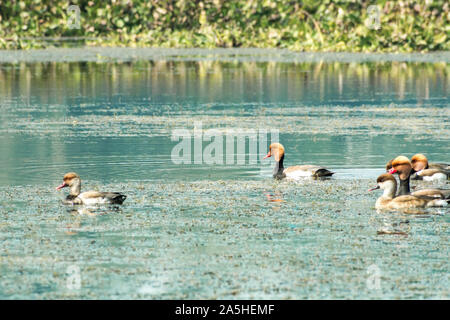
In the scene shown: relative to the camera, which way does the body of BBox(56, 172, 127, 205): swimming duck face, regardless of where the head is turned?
to the viewer's left

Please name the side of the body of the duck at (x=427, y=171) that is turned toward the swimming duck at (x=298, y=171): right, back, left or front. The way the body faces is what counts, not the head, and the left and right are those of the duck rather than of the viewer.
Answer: front

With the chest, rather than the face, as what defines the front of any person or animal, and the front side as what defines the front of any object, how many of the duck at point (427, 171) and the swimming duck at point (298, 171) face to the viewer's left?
2

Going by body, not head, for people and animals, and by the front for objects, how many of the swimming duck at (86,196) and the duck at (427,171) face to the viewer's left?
2

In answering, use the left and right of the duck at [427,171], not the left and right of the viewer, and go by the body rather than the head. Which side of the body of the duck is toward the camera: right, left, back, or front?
left

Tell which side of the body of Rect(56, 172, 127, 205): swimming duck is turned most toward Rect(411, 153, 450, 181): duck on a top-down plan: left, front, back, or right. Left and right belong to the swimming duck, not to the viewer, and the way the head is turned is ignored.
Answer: back

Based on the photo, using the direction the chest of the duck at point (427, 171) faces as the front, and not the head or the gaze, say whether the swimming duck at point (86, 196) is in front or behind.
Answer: in front

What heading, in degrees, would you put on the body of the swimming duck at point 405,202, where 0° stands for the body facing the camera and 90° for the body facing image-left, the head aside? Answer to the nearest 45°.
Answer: approximately 90°

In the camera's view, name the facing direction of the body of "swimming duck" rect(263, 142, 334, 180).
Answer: to the viewer's left

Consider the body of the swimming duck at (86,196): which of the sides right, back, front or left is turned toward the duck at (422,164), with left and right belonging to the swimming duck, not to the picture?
back

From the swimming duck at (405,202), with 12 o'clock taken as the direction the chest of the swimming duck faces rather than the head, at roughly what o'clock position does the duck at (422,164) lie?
The duck is roughly at 3 o'clock from the swimming duck.
